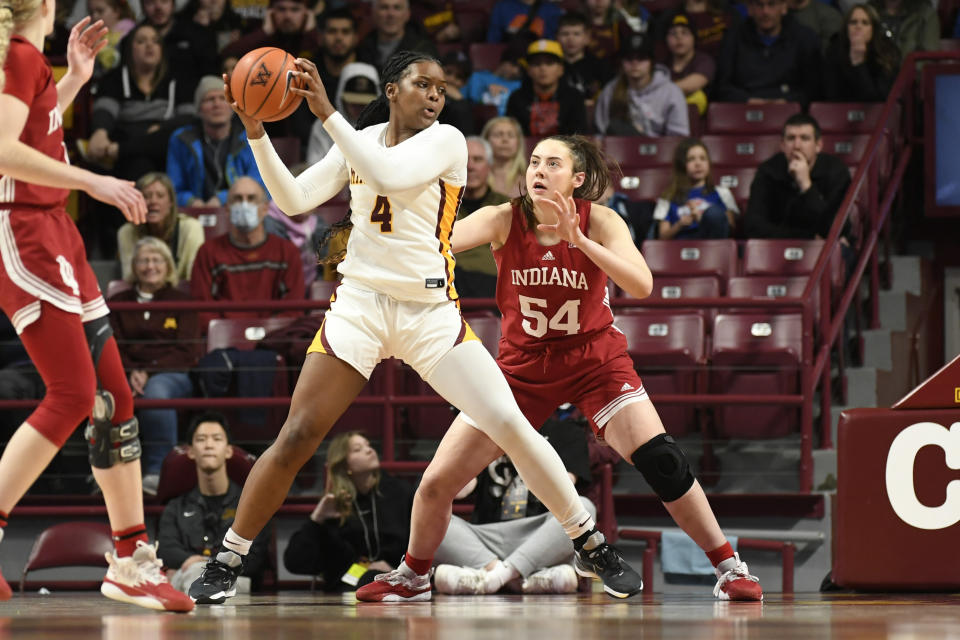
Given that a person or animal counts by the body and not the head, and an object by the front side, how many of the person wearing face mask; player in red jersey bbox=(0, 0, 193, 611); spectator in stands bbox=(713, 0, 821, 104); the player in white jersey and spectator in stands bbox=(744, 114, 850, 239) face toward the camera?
4

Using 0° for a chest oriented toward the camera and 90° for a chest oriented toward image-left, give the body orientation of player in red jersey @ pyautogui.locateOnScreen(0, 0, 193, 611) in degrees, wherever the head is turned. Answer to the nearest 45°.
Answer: approximately 270°

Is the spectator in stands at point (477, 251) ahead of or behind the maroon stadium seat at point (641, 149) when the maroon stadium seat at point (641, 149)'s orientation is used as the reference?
ahead

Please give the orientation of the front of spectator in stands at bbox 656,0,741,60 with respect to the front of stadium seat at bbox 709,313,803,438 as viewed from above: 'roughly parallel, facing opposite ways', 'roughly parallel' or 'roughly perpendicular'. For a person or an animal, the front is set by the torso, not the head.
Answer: roughly parallel

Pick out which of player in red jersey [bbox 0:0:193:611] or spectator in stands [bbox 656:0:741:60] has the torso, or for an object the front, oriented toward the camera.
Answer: the spectator in stands

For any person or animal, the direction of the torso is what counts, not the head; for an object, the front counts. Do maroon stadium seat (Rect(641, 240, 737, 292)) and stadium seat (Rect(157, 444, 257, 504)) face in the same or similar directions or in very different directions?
same or similar directions

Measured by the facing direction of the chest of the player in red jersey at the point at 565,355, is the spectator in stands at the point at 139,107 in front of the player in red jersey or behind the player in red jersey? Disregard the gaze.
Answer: behind

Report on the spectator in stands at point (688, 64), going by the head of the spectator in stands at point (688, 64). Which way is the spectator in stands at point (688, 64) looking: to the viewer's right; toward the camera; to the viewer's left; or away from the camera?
toward the camera

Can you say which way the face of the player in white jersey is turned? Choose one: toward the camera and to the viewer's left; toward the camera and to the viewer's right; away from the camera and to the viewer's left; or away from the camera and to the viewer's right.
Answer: toward the camera and to the viewer's right

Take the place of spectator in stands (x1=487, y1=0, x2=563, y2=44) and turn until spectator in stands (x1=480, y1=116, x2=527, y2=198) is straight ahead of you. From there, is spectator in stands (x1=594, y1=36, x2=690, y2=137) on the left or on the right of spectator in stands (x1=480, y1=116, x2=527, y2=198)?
left

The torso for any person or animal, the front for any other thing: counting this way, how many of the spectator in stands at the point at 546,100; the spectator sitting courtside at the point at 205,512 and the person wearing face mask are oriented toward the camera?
3

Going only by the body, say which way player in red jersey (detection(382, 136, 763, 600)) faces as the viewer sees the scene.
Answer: toward the camera

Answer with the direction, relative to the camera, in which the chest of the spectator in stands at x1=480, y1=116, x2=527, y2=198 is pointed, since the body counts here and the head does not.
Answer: toward the camera

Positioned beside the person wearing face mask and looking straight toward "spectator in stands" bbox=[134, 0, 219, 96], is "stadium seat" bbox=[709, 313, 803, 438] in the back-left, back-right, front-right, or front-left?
back-right

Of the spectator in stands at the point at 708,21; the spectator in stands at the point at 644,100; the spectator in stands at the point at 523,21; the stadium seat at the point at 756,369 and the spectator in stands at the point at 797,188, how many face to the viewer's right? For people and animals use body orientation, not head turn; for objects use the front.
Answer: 0

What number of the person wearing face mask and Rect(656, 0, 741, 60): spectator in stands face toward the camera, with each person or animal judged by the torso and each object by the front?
2

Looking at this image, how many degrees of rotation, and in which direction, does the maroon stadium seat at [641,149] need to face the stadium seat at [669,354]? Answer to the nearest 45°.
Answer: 0° — it already faces it

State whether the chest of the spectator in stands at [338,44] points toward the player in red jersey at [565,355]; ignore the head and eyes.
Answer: yes

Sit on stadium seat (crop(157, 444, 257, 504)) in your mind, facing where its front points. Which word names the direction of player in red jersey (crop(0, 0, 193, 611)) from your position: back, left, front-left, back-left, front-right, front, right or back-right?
front

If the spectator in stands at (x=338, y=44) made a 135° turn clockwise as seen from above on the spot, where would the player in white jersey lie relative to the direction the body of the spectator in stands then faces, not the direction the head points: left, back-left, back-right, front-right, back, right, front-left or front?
back-left

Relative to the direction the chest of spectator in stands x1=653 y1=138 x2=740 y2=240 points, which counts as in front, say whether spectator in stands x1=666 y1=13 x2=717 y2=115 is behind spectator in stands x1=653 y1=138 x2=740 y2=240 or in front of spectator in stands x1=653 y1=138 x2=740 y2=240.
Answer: behind

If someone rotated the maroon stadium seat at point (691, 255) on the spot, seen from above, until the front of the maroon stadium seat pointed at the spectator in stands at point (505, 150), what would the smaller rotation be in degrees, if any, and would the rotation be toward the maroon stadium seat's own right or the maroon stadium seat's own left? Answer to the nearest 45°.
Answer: approximately 90° to the maroon stadium seat's own right

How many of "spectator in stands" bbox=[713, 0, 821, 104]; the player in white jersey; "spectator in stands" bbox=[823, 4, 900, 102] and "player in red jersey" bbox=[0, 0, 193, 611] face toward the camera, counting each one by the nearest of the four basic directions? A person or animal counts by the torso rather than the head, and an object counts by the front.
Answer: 3

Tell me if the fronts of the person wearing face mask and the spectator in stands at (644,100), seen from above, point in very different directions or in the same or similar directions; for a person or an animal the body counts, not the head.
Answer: same or similar directions
